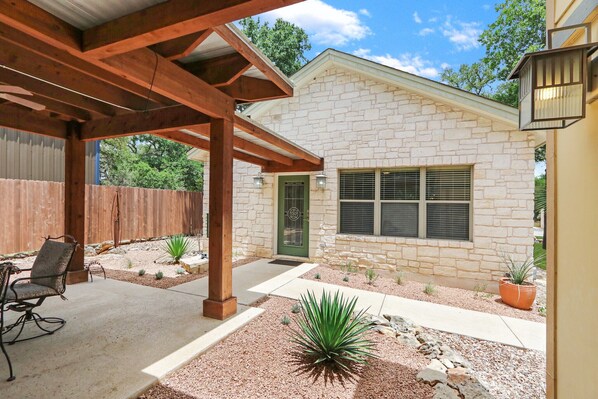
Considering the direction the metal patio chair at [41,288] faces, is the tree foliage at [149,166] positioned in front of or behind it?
behind

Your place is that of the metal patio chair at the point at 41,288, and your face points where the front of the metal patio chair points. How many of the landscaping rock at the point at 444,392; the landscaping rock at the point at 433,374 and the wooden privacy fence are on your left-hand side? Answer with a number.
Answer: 2

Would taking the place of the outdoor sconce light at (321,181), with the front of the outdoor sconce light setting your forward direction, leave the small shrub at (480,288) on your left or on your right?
on your left

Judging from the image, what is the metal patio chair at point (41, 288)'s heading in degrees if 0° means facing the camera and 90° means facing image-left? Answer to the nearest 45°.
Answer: approximately 45°

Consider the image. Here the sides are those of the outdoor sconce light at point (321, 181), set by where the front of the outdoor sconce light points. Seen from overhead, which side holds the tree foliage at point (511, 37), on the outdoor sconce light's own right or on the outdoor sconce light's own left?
on the outdoor sconce light's own left

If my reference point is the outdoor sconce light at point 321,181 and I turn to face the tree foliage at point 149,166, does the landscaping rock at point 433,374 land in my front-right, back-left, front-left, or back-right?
back-left

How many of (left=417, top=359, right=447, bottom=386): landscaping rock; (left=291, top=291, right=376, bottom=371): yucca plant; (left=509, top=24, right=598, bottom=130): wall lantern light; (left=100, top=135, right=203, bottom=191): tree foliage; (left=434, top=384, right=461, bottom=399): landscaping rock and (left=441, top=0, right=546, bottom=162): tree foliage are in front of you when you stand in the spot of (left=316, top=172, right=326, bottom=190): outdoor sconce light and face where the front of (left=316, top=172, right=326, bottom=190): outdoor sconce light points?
4

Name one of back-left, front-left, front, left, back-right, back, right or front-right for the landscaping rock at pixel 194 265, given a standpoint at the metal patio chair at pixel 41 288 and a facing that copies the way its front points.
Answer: back

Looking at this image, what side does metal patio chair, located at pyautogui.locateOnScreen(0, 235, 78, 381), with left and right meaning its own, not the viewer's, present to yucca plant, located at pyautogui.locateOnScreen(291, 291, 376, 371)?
left
